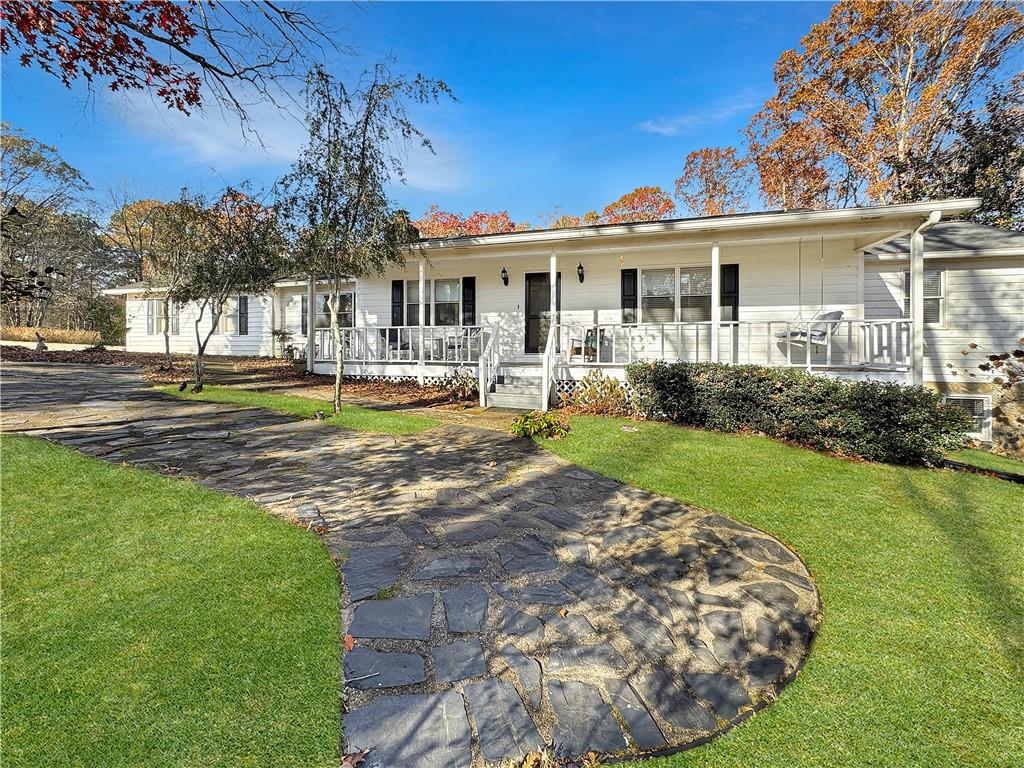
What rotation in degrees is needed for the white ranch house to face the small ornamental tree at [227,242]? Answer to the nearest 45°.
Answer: approximately 90° to its right

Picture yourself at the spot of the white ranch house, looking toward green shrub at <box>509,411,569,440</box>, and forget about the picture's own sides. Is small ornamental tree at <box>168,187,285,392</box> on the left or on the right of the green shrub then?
right

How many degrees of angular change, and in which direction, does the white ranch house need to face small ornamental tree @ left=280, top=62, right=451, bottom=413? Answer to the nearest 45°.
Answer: approximately 45° to its right

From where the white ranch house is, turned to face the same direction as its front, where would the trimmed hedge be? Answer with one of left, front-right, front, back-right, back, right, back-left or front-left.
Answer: front

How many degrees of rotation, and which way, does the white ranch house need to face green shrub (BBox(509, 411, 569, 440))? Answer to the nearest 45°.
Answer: approximately 45° to its right

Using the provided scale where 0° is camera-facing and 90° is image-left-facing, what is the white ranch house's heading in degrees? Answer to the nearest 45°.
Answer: approximately 0°

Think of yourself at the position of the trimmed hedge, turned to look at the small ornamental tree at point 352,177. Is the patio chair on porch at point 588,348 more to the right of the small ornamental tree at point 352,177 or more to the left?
right
